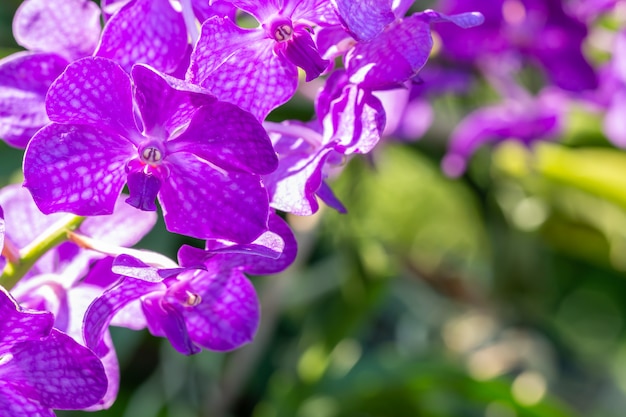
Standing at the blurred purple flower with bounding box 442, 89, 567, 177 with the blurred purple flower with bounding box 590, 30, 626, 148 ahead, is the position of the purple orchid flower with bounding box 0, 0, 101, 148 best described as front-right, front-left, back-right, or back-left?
back-right

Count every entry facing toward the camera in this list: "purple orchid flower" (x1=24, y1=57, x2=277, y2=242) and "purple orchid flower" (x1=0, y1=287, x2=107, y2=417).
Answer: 2

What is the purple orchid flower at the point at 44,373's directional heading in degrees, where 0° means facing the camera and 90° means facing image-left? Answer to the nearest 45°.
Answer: approximately 0°

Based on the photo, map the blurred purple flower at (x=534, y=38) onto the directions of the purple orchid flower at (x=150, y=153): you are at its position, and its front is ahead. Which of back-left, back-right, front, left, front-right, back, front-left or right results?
back-left

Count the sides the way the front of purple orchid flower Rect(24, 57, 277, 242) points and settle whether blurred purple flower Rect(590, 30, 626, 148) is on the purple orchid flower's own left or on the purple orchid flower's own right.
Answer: on the purple orchid flower's own left
